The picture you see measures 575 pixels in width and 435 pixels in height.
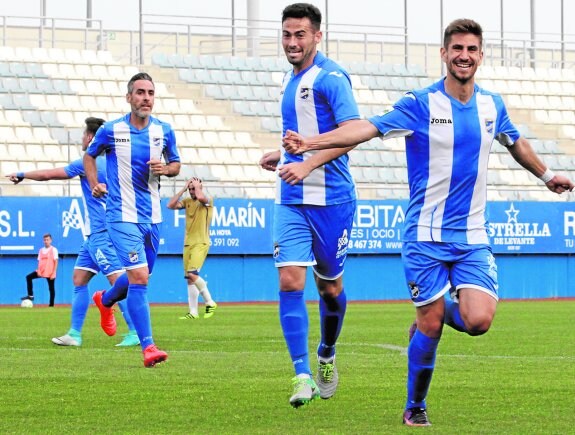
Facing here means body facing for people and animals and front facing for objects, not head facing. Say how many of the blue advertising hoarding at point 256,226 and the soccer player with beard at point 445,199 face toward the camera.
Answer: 2

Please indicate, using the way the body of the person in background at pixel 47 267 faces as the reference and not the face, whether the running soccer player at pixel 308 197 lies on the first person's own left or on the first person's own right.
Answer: on the first person's own left

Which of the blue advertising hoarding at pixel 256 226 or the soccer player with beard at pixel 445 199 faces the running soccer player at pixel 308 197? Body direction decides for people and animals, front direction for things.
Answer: the blue advertising hoarding

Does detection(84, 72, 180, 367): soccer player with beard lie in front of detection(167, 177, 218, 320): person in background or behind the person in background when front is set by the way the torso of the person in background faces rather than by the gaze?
in front

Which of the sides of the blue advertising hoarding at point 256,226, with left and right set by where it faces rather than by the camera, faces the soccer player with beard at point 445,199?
front

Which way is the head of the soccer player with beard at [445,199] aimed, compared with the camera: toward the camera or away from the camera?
toward the camera

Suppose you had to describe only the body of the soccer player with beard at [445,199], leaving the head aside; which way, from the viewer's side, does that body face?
toward the camera

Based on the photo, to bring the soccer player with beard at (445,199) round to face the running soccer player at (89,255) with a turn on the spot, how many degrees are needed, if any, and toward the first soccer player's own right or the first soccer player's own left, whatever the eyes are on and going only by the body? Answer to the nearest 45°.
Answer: approximately 135° to the first soccer player's own right

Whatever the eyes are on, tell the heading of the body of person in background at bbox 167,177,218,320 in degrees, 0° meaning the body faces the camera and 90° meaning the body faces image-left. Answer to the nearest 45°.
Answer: approximately 45°

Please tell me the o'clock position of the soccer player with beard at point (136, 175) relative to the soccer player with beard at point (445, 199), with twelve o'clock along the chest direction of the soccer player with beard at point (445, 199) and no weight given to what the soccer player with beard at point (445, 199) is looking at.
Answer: the soccer player with beard at point (136, 175) is roughly at 5 o'clock from the soccer player with beard at point (445, 199).

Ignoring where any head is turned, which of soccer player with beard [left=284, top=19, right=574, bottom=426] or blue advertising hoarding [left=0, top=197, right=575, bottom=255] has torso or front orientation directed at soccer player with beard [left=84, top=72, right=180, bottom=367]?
the blue advertising hoarding

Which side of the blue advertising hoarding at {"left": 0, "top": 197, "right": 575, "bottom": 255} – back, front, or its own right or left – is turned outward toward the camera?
front

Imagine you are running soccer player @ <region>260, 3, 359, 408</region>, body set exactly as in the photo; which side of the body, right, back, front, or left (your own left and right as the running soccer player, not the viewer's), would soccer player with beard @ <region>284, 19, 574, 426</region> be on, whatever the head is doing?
left

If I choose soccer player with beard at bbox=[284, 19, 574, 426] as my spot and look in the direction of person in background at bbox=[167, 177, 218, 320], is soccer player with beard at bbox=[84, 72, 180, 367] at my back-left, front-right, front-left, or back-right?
front-left

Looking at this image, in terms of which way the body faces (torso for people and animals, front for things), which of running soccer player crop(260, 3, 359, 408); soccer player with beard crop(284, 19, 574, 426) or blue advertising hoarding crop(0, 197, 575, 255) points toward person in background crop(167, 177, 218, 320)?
the blue advertising hoarding

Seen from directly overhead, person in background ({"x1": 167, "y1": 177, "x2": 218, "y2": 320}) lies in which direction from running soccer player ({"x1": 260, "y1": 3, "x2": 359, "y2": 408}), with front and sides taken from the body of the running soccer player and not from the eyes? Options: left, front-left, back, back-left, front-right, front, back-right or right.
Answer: back-right
